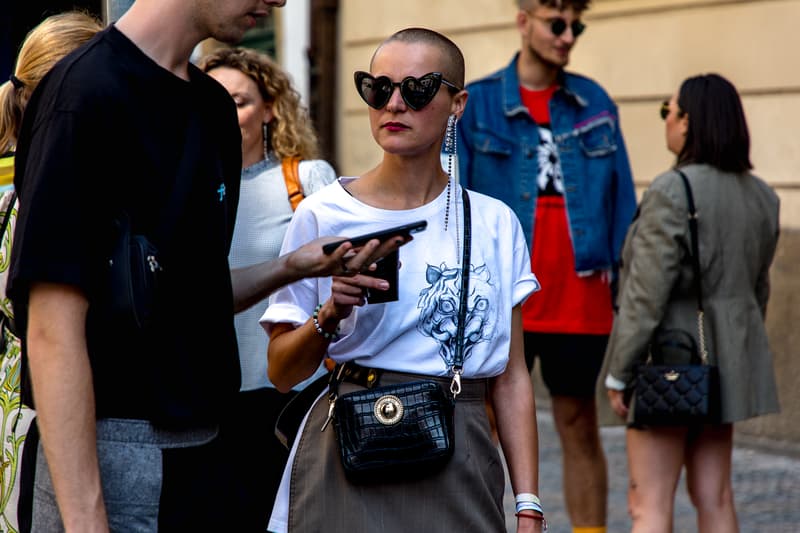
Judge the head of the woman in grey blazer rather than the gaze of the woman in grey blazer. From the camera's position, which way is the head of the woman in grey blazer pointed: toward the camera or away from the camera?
away from the camera

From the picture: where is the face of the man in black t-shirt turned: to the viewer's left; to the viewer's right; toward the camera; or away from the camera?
to the viewer's right

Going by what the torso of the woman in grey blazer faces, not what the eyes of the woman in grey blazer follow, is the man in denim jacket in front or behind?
in front

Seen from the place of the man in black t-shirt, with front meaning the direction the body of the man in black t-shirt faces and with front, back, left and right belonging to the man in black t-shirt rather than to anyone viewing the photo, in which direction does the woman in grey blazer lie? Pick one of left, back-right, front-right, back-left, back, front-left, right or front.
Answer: left

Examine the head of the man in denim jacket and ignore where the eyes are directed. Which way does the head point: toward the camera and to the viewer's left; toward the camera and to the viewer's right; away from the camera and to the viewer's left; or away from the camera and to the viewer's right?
toward the camera and to the viewer's right

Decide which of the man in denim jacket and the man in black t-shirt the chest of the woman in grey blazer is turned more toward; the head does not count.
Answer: the man in denim jacket

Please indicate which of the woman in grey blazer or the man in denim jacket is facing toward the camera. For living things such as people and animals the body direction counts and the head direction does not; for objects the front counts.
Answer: the man in denim jacket

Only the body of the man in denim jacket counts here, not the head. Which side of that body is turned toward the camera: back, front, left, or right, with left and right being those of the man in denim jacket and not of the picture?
front

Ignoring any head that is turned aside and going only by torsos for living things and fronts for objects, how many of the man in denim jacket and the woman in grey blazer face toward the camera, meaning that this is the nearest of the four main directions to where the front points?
1

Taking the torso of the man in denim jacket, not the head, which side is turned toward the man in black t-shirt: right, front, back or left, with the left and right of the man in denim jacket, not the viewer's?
front

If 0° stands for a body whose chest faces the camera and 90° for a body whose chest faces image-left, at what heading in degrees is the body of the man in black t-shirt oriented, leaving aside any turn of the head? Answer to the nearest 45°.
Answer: approximately 315°

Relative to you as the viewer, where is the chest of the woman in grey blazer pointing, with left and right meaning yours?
facing away from the viewer and to the left of the viewer
